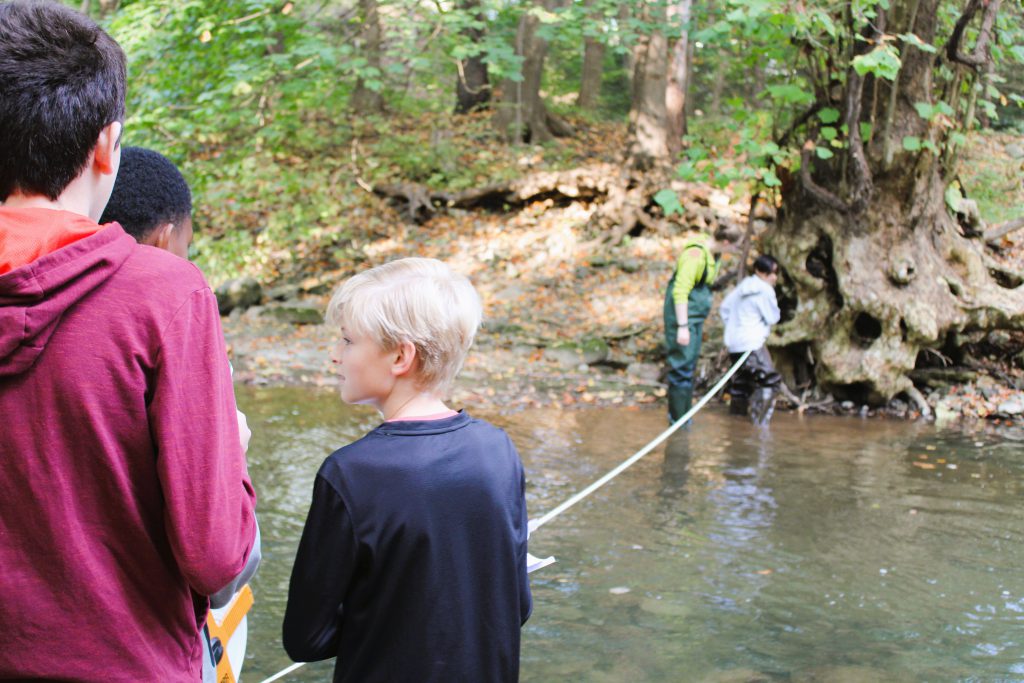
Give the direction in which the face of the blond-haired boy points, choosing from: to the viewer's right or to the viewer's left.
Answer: to the viewer's left

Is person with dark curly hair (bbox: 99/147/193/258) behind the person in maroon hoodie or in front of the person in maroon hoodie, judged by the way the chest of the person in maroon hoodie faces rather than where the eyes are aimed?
in front

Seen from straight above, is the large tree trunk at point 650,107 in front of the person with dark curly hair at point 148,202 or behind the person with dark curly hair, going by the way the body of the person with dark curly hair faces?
in front

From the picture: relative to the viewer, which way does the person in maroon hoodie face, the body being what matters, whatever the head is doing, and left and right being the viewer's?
facing away from the viewer and to the right of the viewer

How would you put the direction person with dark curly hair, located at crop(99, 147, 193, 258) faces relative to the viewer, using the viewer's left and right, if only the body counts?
facing away from the viewer and to the right of the viewer

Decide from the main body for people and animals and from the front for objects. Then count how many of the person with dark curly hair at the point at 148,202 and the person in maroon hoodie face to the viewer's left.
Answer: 0

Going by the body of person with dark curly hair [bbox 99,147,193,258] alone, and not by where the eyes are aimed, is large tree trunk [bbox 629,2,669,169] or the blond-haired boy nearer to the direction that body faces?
the large tree trunk

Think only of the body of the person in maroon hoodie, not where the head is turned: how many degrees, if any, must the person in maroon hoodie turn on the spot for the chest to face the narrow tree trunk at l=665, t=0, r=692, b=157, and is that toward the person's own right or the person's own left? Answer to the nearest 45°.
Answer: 0° — they already face it
